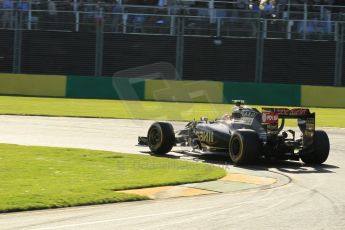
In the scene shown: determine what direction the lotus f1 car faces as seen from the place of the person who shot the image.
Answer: facing away from the viewer and to the left of the viewer

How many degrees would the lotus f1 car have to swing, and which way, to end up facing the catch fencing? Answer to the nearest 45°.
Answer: approximately 45° to its right
